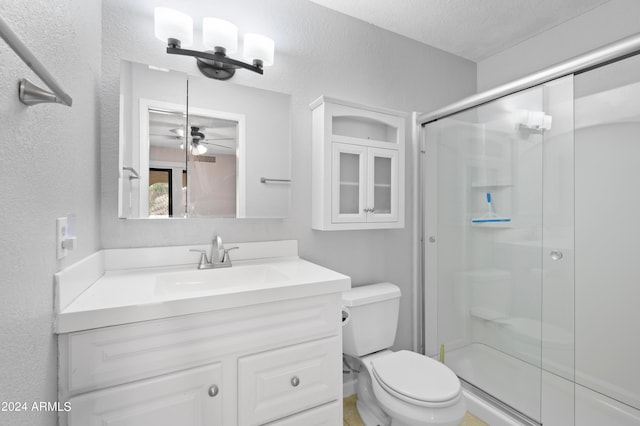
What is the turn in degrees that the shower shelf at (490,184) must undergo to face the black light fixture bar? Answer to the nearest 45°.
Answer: approximately 45° to its right

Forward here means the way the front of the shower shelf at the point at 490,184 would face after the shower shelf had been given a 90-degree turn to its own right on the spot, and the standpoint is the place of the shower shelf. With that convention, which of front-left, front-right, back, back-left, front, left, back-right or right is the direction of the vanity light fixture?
front-left

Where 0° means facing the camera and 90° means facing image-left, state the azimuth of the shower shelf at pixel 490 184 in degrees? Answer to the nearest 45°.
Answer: approximately 0°

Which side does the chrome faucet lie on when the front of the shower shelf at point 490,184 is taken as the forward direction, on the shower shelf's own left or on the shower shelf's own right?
on the shower shelf's own right

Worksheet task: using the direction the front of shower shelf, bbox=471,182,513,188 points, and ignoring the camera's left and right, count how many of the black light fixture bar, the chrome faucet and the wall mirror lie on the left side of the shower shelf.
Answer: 0

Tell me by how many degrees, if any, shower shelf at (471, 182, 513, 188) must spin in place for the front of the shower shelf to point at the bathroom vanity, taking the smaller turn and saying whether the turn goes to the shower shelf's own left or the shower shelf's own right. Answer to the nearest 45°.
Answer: approximately 45° to the shower shelf's own right

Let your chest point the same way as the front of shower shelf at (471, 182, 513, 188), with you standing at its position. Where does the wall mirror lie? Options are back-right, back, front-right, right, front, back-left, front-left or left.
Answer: front-right
